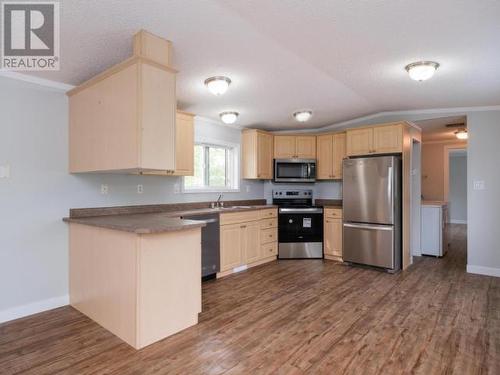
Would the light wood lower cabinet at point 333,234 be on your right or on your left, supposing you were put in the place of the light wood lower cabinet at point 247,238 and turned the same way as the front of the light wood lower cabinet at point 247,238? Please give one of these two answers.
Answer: on your left

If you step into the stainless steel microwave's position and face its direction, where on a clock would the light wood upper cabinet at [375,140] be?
The light wood upper cabinet is roughly at 10 o'clock from the stainless steel microwave.

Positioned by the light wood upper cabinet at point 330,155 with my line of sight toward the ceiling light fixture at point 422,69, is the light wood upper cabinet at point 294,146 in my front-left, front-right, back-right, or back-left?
back-right

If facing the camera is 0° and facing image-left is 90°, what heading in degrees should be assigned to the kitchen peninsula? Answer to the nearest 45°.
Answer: approximately 225°

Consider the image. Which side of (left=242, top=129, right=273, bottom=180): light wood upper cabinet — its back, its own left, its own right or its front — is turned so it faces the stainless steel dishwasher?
right

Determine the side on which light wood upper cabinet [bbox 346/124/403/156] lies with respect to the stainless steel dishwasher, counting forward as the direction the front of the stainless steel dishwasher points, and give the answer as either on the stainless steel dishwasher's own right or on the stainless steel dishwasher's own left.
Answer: on the stainless steel dishwasher's own left

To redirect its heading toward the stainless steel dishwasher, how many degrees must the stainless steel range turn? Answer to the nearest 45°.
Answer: approximately 45° to its right

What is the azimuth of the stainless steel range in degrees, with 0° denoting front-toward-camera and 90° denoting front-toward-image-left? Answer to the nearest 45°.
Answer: approximately 0°
